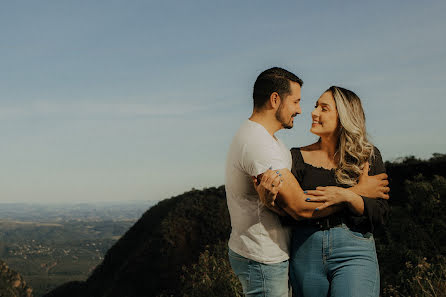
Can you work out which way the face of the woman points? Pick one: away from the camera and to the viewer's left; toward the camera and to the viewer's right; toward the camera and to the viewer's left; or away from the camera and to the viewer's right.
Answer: toward the camera and to the viewer's left

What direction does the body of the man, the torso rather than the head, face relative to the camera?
to the viewer's right

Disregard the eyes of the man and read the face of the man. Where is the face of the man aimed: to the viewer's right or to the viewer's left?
to the viewer's right

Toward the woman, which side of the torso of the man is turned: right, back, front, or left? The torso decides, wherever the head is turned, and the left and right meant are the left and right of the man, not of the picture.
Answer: front
